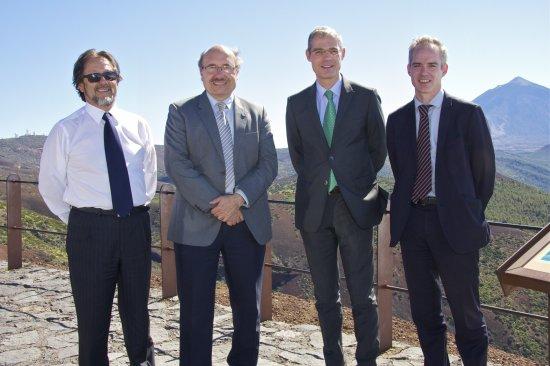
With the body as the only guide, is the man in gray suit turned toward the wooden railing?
no

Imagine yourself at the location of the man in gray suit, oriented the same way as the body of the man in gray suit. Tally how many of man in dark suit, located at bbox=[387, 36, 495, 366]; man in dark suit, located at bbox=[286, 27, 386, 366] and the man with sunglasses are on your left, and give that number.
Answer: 2

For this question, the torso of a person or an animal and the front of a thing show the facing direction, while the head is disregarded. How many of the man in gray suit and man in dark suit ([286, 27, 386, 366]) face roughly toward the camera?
2

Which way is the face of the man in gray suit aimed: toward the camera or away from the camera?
toward the camera

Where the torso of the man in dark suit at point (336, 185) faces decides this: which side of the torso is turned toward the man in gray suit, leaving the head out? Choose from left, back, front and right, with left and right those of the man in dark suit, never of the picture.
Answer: right

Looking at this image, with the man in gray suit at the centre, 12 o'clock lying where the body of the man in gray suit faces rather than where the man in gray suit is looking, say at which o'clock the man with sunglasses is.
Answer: The man with sunglasses is roughly at 3 o'clock from the man in gray suit.

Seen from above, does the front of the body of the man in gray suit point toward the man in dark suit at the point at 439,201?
no

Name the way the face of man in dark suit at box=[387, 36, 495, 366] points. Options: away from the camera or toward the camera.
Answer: toward the camera

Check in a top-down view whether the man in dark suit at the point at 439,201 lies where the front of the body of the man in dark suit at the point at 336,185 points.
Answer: no

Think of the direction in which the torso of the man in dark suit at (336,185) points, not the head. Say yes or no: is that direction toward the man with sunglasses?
no

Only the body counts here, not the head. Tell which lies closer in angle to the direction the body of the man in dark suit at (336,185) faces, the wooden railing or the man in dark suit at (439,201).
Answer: the man in dark suit

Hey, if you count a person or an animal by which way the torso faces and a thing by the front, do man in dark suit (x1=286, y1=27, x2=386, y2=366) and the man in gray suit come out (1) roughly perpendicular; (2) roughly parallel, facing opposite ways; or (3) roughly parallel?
roughly parallel

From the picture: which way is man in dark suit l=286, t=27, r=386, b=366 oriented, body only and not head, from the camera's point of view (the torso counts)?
toward the camera
